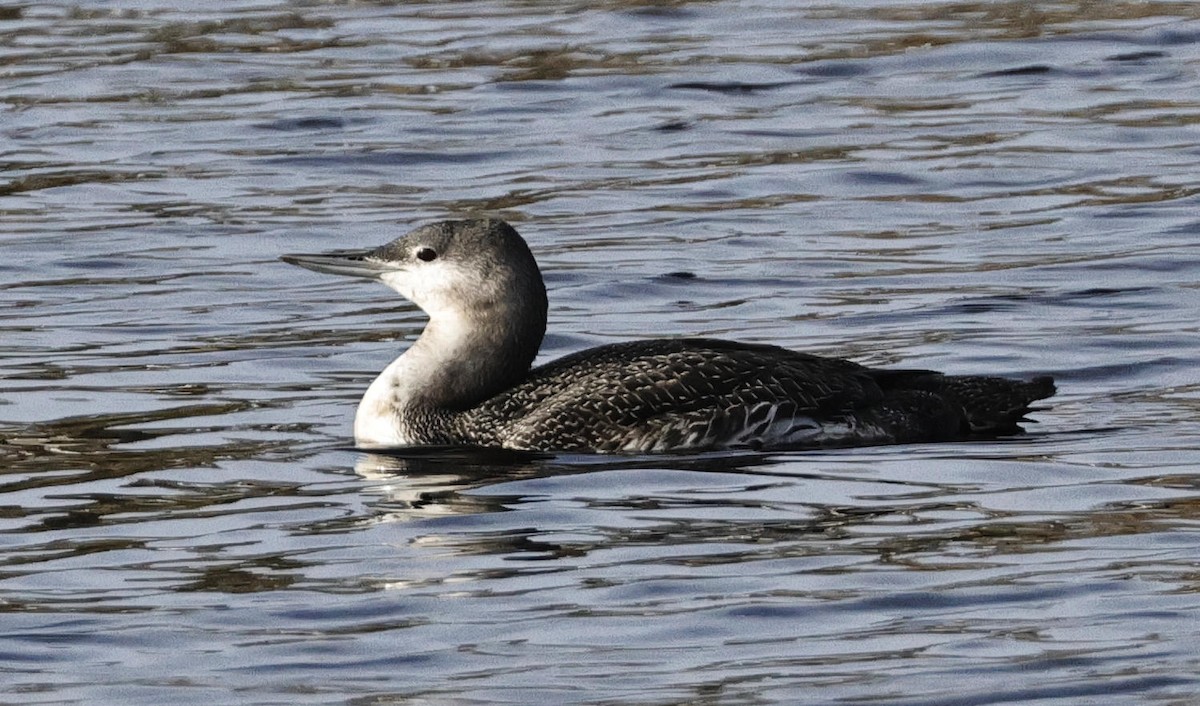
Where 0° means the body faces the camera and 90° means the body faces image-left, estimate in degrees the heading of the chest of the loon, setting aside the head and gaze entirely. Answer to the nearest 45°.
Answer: approximately 90°
